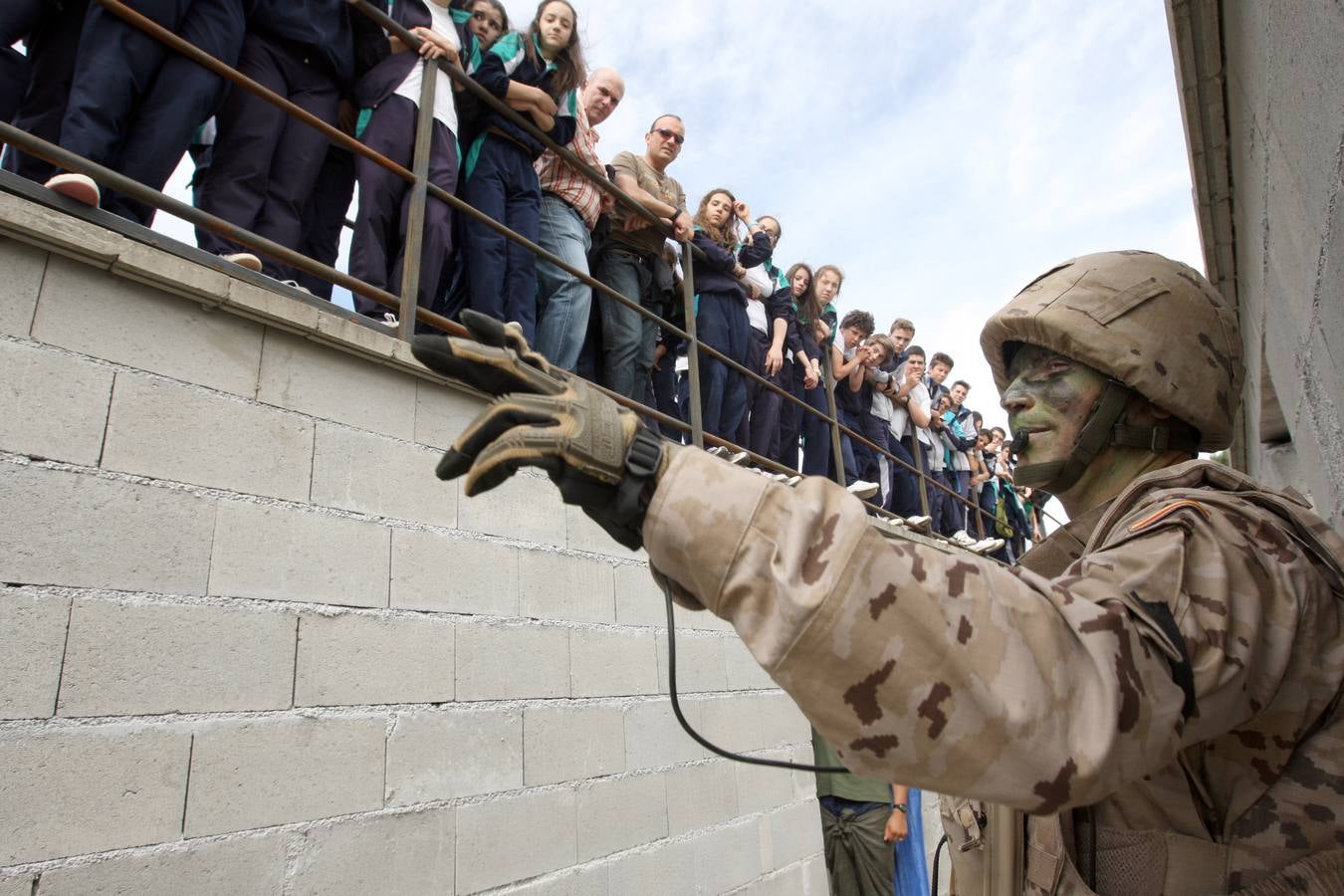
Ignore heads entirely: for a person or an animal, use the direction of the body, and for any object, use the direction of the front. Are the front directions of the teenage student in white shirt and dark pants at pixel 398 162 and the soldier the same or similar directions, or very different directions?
very different directions

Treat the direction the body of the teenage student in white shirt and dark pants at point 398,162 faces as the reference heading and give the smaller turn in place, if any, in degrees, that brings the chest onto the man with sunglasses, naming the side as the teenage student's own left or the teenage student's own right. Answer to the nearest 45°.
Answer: approximately 90° to the teenage student's own left

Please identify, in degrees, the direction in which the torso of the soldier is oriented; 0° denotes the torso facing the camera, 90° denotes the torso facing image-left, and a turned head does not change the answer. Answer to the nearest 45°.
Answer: approximately 90°

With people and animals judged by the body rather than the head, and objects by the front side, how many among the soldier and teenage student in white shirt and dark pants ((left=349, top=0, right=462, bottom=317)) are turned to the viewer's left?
1

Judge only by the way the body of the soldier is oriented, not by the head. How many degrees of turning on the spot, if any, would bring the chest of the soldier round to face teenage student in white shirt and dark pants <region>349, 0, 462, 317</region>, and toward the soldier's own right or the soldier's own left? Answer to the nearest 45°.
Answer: approximately 45° to the soldier's own right

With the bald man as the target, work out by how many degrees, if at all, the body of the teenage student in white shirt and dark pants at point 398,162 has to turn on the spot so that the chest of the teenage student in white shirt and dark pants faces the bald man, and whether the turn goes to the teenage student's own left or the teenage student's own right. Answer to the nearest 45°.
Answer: approximately 90° to the teenage student's own left

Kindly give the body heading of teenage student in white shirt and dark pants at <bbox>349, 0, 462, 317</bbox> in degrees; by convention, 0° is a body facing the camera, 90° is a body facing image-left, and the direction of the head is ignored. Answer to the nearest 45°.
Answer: approximately 315°

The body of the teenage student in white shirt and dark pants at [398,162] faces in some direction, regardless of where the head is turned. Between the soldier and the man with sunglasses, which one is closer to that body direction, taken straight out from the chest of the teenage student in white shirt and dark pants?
the soldier
